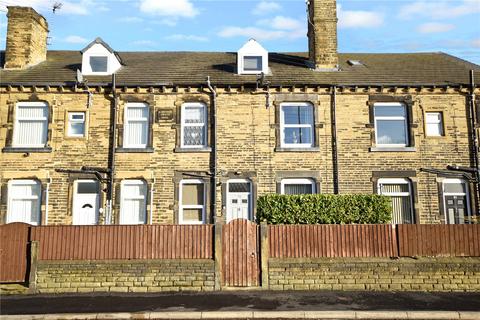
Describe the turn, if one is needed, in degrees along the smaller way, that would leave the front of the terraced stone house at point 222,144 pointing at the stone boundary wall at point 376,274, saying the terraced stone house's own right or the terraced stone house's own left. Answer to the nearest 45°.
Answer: approximately 45° to the terraced stone house's own left

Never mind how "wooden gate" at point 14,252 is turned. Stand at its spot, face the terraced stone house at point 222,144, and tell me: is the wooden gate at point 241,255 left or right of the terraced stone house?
right

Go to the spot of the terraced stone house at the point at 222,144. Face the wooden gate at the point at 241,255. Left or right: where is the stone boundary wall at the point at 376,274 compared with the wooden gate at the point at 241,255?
left

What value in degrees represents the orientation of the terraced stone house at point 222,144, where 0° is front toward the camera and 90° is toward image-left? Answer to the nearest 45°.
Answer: approximately 0°

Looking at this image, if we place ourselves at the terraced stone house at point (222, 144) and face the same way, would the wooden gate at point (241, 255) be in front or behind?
in front

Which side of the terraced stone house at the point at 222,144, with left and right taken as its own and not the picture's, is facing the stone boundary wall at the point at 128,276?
front
